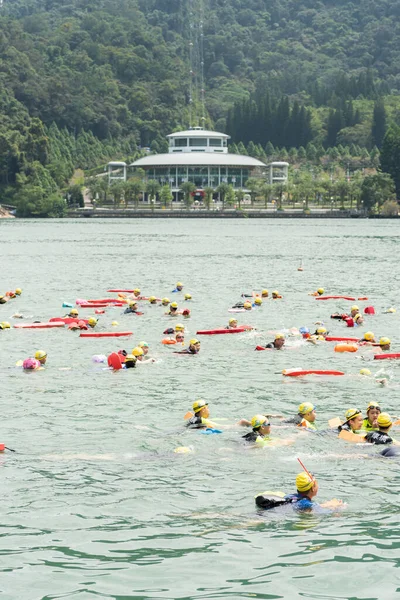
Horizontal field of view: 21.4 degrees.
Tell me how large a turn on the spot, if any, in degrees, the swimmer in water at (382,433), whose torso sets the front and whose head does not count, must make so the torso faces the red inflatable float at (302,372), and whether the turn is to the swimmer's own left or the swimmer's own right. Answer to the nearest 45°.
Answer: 0° — they already face it

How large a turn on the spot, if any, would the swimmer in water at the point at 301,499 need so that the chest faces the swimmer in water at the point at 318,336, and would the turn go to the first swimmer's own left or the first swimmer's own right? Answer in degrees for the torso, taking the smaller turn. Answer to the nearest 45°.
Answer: approximately 45° to the first swimmer's own left

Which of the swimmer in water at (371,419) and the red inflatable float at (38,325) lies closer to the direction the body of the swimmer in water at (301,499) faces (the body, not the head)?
the swimmer in water

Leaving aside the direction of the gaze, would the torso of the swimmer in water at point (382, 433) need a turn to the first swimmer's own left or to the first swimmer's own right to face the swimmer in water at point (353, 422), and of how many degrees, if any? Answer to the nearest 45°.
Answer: approximately 45° to the first swimmer's own left

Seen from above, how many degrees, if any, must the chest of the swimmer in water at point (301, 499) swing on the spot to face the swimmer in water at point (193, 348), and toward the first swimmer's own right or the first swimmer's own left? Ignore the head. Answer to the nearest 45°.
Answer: approximately 45° to the first swimmer's own left

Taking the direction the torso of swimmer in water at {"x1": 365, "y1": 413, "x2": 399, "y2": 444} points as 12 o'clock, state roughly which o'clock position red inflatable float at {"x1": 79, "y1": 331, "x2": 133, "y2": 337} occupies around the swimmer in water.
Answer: The red inflatable float is roughly at 11 o'clock from the swimmer in water.

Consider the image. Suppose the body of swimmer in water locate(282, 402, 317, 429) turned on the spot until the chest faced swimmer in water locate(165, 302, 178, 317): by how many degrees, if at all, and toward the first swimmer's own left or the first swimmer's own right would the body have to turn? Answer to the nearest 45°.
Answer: approximately 90° to the first swimmer's own left

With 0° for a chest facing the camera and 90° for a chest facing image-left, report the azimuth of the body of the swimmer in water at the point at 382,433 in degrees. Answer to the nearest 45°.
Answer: approximately 180°

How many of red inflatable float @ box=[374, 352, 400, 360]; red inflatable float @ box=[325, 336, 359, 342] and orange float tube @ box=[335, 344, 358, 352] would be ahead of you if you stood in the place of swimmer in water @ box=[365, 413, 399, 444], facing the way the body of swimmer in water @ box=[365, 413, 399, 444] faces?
3

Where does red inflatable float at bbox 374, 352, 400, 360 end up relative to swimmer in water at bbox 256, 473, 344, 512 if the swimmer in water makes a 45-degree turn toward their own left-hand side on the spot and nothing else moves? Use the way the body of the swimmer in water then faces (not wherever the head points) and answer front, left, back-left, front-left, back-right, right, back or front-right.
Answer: front

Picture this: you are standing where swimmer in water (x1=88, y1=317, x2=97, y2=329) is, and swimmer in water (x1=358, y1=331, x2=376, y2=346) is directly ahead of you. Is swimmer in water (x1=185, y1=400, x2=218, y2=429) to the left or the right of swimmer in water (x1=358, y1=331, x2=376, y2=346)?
right

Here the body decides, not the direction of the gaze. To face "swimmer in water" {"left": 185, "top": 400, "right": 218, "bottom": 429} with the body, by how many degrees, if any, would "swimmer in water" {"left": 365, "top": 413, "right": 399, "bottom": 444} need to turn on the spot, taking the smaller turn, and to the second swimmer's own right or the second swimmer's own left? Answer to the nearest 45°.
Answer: approximately 90° to the second swimmer's own left

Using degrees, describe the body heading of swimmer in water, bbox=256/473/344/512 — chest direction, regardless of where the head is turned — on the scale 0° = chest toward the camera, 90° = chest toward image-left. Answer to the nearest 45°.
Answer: approximately 225°

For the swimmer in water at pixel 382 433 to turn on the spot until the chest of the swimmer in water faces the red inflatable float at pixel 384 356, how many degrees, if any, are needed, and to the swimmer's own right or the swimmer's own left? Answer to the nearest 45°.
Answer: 0° — they already face it
